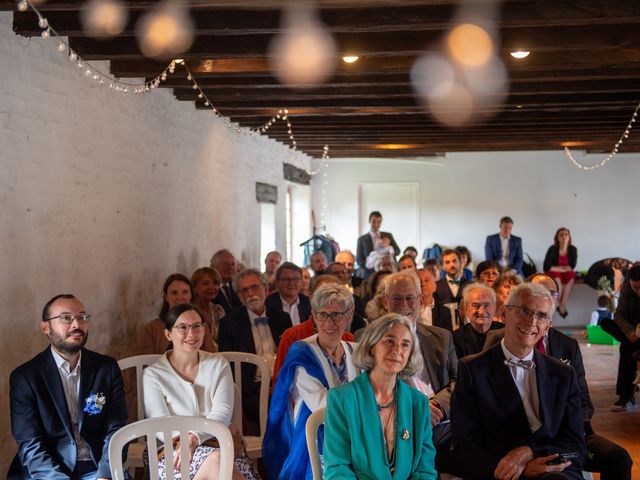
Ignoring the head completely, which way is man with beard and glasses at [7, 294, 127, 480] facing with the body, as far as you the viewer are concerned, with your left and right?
facing the viewer and to the right of the viewer

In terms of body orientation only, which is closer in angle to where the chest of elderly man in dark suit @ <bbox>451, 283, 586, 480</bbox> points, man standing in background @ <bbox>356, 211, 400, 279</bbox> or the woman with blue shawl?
the woman with blue shawl

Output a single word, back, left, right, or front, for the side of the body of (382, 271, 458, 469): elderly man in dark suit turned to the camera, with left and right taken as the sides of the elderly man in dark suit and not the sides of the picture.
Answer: front

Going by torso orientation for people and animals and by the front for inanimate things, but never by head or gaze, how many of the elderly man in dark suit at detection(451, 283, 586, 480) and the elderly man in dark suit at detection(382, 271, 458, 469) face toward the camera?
2

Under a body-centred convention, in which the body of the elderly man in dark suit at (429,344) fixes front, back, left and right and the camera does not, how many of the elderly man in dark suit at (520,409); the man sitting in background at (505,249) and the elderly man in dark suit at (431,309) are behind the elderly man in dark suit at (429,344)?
2

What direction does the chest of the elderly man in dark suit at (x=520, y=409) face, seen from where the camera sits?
toward the camera

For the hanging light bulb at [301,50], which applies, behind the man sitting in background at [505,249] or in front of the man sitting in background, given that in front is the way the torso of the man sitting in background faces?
in front

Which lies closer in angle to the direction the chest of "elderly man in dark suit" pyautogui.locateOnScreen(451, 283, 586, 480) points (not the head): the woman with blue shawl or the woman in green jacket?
the woman in green jacket

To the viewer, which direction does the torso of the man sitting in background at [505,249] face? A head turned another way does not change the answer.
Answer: toward the camera

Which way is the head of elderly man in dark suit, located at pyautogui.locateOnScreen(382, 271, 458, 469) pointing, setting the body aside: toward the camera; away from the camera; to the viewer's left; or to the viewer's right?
toward the camera

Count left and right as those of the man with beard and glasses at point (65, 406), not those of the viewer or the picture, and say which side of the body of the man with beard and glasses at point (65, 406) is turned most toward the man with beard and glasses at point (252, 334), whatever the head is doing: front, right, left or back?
left

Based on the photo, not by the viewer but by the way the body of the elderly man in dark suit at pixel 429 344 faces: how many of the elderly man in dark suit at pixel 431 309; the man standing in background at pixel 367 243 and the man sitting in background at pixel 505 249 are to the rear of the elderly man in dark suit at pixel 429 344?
3

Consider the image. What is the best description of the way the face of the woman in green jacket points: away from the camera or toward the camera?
toward the camera

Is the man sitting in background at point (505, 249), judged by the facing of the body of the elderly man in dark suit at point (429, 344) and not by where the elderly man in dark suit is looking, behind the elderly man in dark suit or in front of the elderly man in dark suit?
behind

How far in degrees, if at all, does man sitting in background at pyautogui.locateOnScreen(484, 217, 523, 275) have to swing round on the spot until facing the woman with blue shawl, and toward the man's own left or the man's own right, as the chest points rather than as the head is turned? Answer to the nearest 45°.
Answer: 0° — they already face them

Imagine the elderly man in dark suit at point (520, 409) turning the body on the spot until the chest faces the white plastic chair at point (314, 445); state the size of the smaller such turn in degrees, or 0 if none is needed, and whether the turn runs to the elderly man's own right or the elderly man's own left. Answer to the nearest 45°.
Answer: approximately 45° to the elderly man's own right
